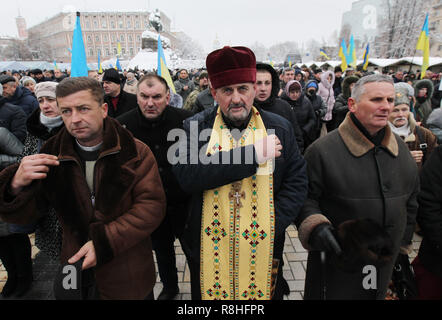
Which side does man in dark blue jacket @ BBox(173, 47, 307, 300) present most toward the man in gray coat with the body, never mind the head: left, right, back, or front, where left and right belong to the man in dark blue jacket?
left

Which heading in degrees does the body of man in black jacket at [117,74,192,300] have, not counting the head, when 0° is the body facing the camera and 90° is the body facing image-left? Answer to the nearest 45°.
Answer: approximately 0°

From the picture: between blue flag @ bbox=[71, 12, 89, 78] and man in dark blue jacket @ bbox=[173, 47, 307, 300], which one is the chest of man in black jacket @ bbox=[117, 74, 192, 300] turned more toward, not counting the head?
the man in dark blue jacket

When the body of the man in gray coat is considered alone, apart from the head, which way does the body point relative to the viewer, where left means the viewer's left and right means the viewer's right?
facing the viewer and to the right of the viewer

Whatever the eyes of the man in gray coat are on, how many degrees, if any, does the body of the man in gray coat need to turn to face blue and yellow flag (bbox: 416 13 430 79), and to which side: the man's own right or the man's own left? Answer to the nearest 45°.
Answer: approximately 135° to the man's own left

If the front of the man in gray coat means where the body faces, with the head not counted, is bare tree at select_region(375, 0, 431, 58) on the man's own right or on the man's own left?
on the man's own left

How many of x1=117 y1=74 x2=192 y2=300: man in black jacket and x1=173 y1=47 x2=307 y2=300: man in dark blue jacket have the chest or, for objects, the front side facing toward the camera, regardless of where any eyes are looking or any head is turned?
2

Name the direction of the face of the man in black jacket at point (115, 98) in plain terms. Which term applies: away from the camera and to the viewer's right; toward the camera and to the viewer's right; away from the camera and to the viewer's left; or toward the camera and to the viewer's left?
toward the camera and to the viewer's left

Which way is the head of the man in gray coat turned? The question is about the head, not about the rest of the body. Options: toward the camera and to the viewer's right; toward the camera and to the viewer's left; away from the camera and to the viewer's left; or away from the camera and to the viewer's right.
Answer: toward the camera and to the viewer's right

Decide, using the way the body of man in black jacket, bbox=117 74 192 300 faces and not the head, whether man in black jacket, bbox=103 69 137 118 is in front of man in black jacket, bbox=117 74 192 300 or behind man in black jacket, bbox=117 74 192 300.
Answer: behind
